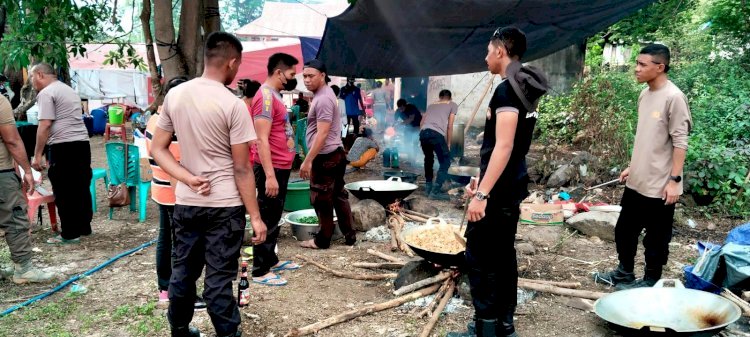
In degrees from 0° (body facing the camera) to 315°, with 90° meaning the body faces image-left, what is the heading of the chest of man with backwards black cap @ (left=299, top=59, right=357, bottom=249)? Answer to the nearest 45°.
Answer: approximately 90°

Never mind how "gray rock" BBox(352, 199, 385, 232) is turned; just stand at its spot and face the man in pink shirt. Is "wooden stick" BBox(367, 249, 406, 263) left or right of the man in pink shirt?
left

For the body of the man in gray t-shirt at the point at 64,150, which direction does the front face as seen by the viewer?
to the viewer's left

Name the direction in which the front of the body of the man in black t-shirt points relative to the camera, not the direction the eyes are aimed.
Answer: to the viewer's left

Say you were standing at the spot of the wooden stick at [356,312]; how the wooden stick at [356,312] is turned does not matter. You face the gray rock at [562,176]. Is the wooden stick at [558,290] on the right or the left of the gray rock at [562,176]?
right

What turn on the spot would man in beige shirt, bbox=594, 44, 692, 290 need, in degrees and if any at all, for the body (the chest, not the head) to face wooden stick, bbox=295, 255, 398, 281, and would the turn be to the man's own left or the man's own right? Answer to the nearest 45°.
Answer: approximately 45° to the man's own right

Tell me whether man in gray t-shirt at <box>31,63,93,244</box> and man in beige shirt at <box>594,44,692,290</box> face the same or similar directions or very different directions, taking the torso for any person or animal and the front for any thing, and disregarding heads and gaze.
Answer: same or similar directions

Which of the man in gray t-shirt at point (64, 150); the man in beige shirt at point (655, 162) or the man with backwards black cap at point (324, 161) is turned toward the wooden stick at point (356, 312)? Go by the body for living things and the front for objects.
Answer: the man in beige shirt

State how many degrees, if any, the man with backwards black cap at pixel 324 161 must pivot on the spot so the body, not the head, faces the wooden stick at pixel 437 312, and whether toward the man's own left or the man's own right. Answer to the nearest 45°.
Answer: approximately 135° to the man's own left

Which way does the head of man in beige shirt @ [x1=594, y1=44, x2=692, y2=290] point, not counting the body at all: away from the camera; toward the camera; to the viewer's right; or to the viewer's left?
to the viewer's left

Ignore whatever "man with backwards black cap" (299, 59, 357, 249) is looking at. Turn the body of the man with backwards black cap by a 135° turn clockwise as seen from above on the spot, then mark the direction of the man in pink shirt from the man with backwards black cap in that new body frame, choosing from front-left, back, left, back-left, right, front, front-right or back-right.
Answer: back

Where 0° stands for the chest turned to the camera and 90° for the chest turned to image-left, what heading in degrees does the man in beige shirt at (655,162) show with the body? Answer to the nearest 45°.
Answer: approximately 45°

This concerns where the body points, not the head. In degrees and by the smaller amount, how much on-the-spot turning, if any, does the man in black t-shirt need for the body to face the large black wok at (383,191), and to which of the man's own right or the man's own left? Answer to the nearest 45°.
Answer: approximately 45° to the man's own right

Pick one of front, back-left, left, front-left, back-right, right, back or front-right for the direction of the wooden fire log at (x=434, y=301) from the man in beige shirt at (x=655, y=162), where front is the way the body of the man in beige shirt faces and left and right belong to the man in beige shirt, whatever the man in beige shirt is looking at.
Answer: front

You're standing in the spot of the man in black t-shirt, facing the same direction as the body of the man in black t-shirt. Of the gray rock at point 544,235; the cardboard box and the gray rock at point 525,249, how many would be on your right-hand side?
3
